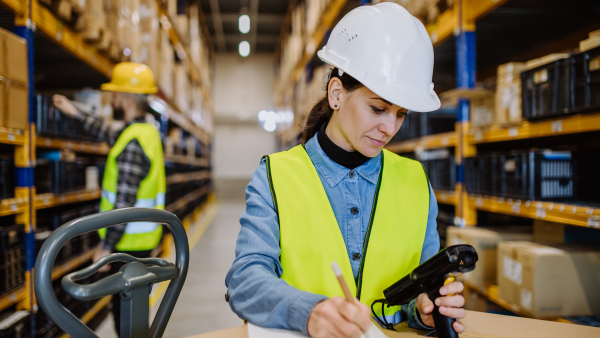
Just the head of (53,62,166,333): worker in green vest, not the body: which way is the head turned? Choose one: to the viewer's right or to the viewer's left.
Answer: to the viewer's left

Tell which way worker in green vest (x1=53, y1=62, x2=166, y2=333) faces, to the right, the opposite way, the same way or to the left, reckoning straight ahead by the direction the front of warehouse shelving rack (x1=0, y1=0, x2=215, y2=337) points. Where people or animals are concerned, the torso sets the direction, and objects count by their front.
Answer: the opposite way

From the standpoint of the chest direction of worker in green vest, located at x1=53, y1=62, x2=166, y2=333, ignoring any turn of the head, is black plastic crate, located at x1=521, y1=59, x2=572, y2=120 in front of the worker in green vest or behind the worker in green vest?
behind

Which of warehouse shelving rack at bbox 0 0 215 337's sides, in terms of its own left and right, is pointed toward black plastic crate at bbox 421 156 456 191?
front

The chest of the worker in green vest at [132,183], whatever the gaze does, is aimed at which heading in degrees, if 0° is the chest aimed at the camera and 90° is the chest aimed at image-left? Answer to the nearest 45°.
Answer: approximately 90°

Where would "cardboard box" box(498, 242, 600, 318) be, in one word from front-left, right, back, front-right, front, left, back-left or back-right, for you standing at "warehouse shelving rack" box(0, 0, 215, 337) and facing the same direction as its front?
front-right

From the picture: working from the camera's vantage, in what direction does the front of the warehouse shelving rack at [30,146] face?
facing to the right of the viewer

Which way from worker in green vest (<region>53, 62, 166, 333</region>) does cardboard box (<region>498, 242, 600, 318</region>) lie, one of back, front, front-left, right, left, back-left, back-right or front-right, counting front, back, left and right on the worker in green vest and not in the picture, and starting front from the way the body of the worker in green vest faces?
back-left

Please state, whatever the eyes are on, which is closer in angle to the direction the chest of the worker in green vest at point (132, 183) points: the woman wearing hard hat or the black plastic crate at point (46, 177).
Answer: the black plastic crate

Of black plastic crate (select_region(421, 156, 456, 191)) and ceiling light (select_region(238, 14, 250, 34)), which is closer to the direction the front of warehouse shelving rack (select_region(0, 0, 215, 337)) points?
the black plastic crate
